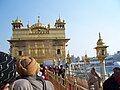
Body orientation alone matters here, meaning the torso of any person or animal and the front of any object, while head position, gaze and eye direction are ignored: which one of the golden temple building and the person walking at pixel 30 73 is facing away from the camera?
the person walking

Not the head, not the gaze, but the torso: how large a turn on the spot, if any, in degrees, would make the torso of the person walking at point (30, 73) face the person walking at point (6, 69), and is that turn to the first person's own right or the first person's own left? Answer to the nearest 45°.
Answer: approximately 45° to the first person's own left

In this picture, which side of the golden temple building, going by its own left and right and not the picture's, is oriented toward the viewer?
front

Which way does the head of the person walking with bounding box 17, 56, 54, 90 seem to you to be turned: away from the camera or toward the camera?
away from the camera

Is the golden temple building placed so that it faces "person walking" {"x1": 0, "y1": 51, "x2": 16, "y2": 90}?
yes

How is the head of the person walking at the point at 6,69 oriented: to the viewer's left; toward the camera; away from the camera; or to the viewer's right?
away from the camera

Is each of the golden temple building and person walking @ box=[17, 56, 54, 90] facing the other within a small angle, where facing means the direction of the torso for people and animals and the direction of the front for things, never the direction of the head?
yes

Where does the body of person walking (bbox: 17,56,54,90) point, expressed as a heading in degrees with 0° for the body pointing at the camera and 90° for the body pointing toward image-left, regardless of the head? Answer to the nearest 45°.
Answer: approximately 180°

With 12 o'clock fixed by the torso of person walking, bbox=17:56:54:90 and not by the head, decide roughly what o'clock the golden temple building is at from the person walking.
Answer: The golden temple building is roughly at 12 o'clock from the person walking.

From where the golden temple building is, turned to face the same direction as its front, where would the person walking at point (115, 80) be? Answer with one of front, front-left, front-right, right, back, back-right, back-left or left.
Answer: front

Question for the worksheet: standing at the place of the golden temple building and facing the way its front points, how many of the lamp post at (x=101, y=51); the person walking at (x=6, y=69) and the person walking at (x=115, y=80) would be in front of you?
3

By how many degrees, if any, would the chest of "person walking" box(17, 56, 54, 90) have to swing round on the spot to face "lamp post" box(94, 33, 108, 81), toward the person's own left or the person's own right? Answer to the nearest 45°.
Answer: approximately 45° to the person's own right

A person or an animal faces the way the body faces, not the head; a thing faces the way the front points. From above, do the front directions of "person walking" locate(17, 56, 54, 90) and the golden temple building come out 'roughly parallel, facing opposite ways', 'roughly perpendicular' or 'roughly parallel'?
roughly parallel, facing opposite ways
